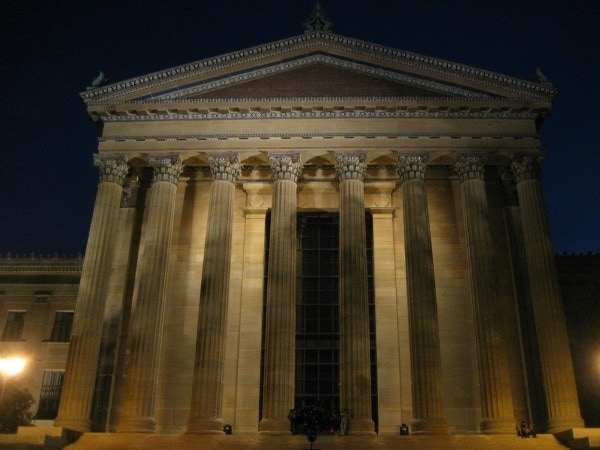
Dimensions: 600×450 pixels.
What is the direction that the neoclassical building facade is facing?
toward the camera
